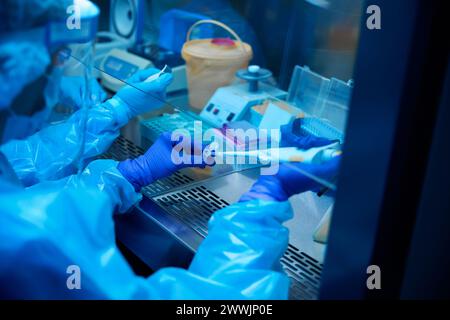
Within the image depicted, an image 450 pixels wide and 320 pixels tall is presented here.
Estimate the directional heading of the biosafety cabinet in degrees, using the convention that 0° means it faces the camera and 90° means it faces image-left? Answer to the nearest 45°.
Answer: approximately 45°

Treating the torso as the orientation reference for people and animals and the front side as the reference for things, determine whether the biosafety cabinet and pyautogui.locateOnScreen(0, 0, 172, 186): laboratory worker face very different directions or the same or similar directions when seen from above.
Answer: very different directions

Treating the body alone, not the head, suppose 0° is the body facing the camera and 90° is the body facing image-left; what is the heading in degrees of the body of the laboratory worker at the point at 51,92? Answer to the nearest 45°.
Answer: approximately 270°
